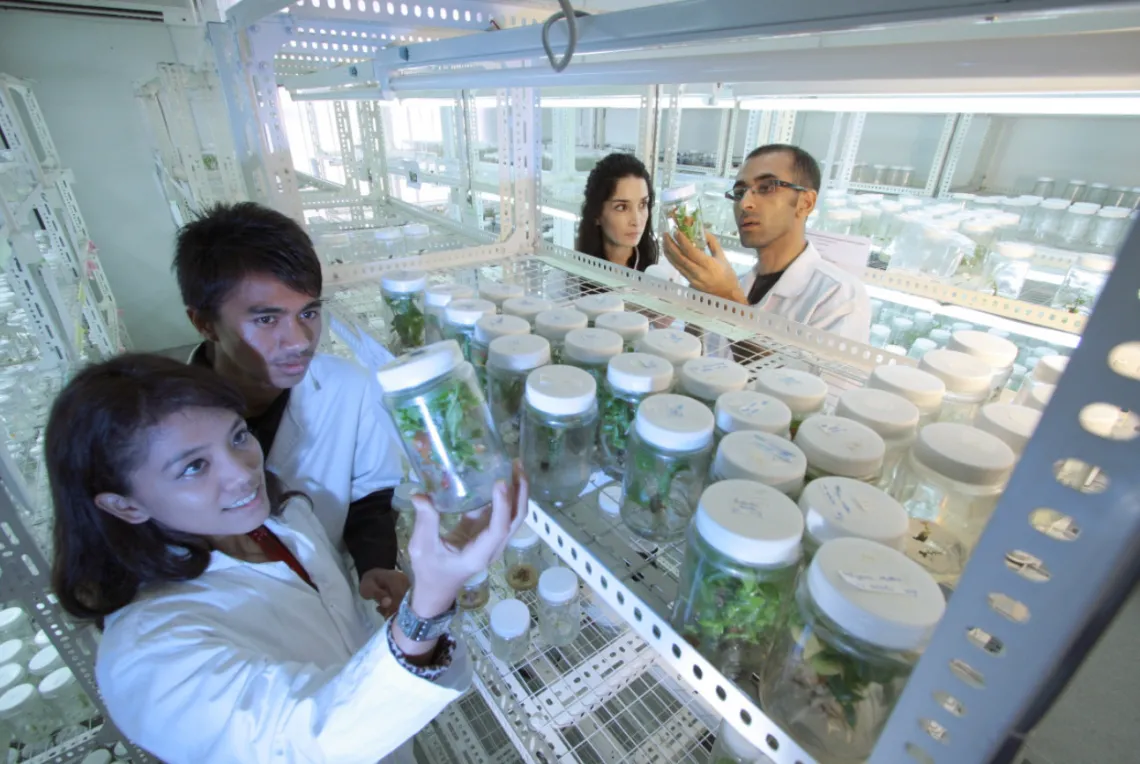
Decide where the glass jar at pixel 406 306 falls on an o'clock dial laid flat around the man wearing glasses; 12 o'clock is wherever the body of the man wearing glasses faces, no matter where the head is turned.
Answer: The glass jar is roughly at 12 o'clock from the man wearing glasses.

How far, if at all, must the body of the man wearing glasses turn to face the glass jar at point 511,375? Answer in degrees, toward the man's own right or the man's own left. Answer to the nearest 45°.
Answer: approximately 45° to the man's own left

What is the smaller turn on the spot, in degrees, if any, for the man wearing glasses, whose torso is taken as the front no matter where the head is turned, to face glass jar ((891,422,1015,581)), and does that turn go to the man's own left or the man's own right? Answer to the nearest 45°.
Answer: approximately 45° to the man's own left

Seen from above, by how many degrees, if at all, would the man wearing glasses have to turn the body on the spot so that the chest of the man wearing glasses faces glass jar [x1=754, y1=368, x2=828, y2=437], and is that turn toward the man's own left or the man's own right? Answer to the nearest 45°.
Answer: approximately 45° to the man's own left

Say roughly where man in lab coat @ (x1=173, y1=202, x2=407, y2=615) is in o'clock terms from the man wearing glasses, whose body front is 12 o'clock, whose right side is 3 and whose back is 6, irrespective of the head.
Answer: The man in lab coat is roughly at 12 o'clock from the man wearing glasses.

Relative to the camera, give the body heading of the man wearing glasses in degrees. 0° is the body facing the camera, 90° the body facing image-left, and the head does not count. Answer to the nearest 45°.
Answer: approximately 45°

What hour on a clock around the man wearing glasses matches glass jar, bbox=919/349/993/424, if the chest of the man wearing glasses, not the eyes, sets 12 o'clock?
The glass jar is roughly at 10 o'clock from the man wearing glasses.
